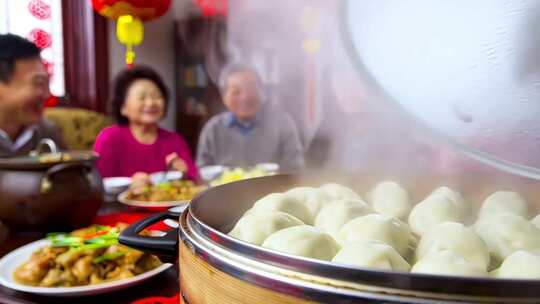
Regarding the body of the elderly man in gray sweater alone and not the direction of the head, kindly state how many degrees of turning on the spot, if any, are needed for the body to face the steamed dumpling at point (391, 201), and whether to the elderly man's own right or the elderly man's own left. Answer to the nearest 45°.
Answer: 0° — they already face it

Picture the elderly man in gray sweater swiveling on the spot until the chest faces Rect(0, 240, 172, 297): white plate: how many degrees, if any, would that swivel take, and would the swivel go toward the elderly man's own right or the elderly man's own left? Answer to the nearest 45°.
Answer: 0° — they already face it

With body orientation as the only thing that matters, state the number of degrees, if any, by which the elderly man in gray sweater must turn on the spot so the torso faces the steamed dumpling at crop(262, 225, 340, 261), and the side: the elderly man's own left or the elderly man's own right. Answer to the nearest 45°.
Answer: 0° — they already face it

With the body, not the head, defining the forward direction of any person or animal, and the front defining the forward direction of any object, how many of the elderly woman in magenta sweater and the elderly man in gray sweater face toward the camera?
2

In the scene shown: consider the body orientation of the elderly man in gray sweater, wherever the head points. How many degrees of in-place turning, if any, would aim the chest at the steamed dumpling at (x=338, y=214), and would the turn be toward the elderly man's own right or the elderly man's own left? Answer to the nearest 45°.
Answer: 0° — they already face it

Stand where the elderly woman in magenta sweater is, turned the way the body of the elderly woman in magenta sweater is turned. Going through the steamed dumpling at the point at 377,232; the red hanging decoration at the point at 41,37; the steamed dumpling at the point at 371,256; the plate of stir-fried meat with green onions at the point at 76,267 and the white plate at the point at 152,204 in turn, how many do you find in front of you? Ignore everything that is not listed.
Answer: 4

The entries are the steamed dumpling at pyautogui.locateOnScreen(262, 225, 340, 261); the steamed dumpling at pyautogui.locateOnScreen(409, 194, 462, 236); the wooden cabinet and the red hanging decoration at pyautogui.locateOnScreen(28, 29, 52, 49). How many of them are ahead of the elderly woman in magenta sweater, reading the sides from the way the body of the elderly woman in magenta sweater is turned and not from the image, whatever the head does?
2

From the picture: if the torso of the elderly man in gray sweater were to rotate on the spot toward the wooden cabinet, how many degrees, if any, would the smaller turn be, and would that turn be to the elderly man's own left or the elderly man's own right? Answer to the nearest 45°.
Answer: approximately 180°

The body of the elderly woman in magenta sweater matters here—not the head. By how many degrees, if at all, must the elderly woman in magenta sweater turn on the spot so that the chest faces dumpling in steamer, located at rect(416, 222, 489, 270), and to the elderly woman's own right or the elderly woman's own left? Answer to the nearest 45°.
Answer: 0° — they already face it

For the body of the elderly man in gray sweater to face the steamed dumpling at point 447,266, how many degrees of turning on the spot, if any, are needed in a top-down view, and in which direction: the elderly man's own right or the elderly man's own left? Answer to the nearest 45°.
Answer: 0° — they already face it
